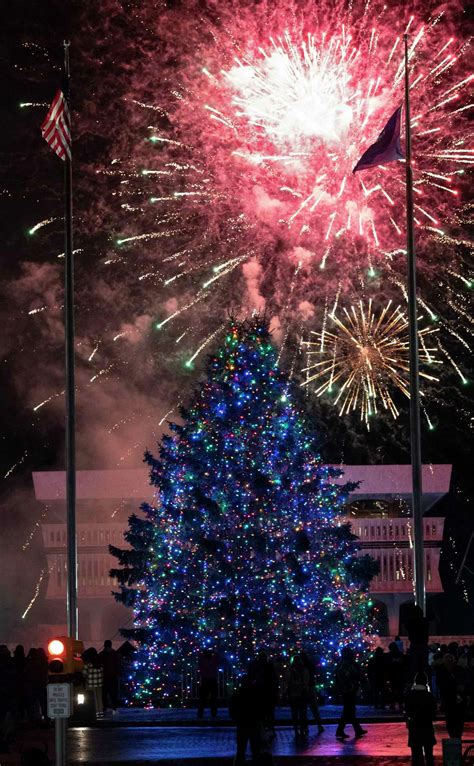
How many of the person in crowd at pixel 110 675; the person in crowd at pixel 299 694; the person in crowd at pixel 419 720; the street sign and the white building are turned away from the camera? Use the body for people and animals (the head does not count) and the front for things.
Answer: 3

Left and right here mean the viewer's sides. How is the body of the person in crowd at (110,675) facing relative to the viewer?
facing away from the viewer

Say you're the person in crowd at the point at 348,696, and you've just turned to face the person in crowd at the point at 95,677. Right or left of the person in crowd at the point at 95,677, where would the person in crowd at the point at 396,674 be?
right

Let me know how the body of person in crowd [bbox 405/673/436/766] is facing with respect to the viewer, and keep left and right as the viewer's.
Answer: facing away from the viewer

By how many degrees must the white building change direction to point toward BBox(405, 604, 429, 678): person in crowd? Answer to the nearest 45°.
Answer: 0° — it already faces them

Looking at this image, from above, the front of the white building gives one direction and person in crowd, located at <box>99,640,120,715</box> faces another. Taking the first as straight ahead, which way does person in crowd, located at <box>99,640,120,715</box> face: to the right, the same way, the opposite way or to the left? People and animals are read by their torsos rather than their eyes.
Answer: the opposite way

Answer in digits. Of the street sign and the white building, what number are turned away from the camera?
0

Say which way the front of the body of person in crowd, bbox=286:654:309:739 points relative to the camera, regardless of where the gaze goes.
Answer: away from the camera

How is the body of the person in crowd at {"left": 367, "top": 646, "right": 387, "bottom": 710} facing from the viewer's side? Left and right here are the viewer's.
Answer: facing away from the viewer

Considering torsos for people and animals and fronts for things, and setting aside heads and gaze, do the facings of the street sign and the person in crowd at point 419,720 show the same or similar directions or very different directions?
very different directions

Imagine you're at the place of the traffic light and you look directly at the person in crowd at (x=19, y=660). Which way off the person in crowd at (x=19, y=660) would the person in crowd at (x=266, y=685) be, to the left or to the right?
right
